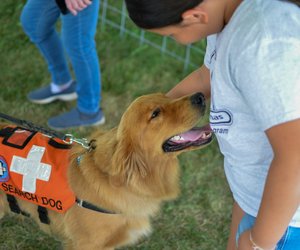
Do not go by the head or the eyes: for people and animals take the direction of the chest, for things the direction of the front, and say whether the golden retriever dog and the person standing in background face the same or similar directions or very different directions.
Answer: very different directions

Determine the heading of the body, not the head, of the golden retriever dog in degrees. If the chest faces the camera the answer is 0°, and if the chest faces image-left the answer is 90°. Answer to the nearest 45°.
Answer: approximately 270°

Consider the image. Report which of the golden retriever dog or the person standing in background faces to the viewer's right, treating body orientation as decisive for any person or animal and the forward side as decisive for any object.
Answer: the golden retriever dog

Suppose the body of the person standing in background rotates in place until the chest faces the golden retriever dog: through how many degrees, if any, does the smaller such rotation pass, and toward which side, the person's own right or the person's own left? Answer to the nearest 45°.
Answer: approximately 90° to the person's own left

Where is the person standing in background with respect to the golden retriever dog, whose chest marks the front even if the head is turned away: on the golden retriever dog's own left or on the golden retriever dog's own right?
on the golden retriever dog's own left
